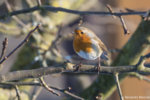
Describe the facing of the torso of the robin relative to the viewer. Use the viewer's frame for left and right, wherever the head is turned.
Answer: facing the viewer and to the left of the viewer
